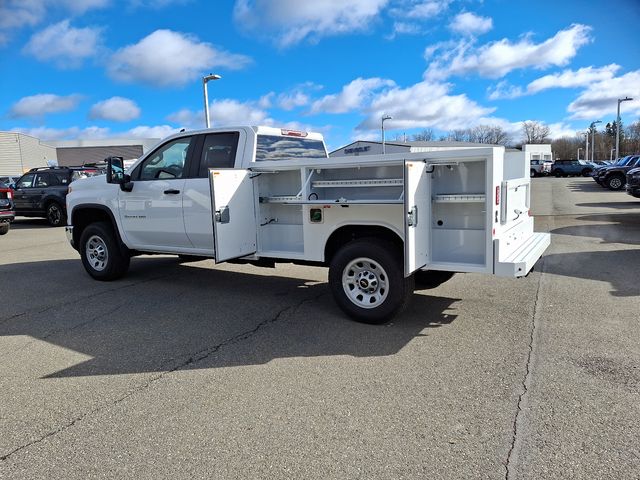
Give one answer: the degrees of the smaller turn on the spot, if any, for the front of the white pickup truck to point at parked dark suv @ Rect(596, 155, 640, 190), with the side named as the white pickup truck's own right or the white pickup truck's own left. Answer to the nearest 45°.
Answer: approximately 90° to the white pickup truck's own right

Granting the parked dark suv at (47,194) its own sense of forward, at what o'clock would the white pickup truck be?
The white pickup truck is roughly at 7 o'clock from the parked dark suv.

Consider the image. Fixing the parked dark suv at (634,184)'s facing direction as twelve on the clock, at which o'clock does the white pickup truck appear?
The white pickup truck is roughly at 11 o'clock from the parked dark suv.

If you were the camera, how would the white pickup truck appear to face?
facing away from the viewer and to the left of the viewer

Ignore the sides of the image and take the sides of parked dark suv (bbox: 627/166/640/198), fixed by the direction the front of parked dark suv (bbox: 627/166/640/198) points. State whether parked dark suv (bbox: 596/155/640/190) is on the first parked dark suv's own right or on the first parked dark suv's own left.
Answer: on the first parked dark suv's own right

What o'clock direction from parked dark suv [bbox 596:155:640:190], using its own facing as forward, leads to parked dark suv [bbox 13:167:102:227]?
parked dark suv [bbox 13:167:102:227] is roughly at 12 o'clock from parked dark suv [bbox 596:155:640:190].

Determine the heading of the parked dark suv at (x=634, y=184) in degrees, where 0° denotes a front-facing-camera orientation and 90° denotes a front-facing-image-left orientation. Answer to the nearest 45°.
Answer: approximately 45°

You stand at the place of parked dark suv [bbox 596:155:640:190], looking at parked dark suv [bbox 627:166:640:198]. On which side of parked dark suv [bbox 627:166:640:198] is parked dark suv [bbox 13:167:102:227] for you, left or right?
right
